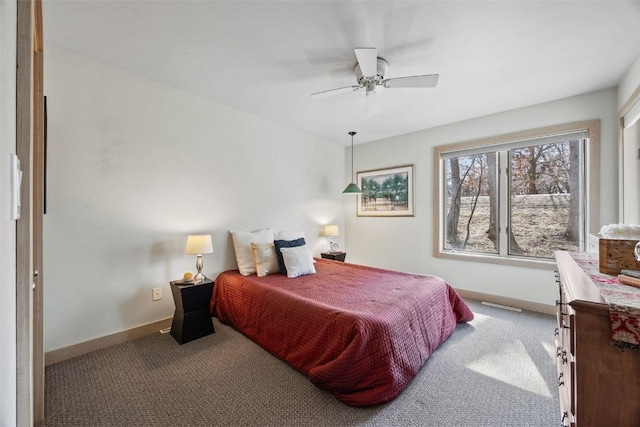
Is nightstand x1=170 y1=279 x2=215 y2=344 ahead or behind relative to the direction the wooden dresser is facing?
ahead

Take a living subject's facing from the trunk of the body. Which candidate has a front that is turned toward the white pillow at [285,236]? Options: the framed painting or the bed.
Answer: the framed painting

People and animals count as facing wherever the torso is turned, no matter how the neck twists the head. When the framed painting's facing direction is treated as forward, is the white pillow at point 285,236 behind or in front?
in front

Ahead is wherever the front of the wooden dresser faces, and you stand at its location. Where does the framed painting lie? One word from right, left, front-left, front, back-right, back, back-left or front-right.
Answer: front-right

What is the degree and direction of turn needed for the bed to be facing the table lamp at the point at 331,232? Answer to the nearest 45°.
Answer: approximately 135° to its left

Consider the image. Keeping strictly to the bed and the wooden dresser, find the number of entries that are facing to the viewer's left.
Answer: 1

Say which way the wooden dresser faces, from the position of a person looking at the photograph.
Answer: facing to the left of the viewer

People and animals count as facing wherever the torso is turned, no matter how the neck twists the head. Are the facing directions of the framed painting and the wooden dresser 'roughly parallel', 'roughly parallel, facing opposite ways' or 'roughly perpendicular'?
roughly perpendicular
